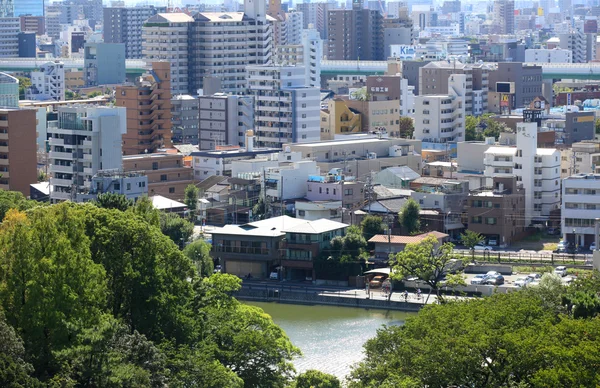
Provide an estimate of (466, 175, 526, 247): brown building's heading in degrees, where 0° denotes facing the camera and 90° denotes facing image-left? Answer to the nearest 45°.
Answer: approximately 45°

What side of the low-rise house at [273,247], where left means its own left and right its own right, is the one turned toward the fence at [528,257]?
left

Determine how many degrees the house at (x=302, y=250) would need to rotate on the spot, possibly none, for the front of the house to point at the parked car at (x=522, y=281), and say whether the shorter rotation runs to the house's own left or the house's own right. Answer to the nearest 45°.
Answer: approximately 45° to the house's own left

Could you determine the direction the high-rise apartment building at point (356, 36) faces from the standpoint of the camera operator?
facing the viewer

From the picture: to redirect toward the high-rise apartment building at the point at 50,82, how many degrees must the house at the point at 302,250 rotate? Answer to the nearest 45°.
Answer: approximately 180°

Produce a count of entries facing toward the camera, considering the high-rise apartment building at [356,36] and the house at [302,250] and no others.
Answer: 2

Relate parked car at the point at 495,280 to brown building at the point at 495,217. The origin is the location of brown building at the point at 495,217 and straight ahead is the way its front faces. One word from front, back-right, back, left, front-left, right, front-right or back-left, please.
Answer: front-left

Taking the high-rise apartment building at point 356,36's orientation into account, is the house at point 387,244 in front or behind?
in front

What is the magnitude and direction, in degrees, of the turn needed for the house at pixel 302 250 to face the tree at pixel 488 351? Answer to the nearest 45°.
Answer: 0° — it already faces it

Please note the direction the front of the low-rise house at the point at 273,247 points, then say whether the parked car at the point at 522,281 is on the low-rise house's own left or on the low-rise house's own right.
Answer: on the low-rise house's own left

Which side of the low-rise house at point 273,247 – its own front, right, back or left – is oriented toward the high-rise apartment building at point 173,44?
back

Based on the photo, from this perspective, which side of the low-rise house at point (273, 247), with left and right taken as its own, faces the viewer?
front

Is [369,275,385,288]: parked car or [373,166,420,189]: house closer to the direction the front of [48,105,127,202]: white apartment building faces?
the parked car

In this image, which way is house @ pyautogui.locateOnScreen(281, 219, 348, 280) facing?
toward the camera

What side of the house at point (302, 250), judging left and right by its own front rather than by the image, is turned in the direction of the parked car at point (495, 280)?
left

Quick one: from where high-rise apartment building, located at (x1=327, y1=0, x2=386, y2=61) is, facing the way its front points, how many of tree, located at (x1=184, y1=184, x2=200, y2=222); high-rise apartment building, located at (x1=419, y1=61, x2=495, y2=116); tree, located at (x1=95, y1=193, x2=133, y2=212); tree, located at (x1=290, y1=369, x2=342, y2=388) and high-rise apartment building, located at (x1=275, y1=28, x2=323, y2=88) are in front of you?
5

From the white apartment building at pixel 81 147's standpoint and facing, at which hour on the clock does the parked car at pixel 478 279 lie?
The parked car is roughly at 9 o'clock from the white apartment building.

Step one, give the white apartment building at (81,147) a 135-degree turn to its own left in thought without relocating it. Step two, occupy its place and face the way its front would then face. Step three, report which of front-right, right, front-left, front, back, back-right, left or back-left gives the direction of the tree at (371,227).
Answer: front-right

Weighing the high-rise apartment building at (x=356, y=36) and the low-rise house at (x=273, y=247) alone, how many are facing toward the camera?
2
